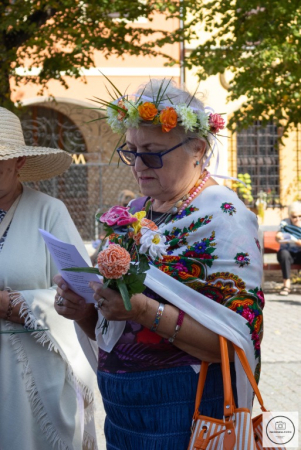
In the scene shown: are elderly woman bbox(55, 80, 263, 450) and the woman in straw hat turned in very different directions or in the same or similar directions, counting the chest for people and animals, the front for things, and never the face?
same or similar directions

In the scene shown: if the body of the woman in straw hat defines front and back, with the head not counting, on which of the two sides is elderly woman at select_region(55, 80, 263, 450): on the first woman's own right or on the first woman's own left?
on the first woman's own left

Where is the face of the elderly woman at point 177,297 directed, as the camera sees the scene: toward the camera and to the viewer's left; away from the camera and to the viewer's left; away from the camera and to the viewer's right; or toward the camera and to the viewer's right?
toward the camera and to the viewer's left

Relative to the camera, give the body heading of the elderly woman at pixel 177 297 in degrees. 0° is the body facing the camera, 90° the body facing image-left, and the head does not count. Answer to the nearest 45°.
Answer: approximately 45°

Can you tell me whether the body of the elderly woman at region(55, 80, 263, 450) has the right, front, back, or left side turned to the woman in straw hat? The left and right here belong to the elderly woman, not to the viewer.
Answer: right

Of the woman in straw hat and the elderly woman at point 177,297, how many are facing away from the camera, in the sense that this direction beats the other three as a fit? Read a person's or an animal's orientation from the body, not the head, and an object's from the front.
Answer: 0
